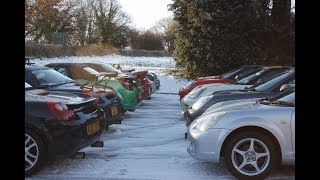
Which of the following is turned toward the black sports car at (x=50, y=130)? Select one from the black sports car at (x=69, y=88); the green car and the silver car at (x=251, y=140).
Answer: the silver car

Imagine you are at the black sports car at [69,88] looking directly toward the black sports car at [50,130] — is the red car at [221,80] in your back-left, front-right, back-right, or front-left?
back-left

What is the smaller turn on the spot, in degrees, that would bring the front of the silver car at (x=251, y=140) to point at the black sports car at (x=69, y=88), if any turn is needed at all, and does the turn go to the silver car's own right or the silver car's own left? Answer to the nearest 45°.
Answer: approximately 45° to the silver car's own right

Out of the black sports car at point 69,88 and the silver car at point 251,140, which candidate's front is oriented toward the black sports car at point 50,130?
the silver car

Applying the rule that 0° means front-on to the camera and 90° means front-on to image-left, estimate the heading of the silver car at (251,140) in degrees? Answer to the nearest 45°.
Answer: approximately 90°

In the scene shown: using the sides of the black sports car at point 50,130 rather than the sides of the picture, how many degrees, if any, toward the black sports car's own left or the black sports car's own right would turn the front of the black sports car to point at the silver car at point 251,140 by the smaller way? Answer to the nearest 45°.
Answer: approximately 135° to the black sports car's own right

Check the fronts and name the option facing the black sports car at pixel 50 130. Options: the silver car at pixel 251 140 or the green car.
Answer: the silver car

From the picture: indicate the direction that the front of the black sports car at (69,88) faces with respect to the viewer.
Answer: facing away from the viewer and to the left of the viewer

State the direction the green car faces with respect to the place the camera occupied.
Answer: facing away from the viewer and to the left of the viewer

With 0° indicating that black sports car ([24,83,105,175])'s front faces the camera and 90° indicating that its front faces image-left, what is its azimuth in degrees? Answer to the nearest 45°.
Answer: approximately 135°
